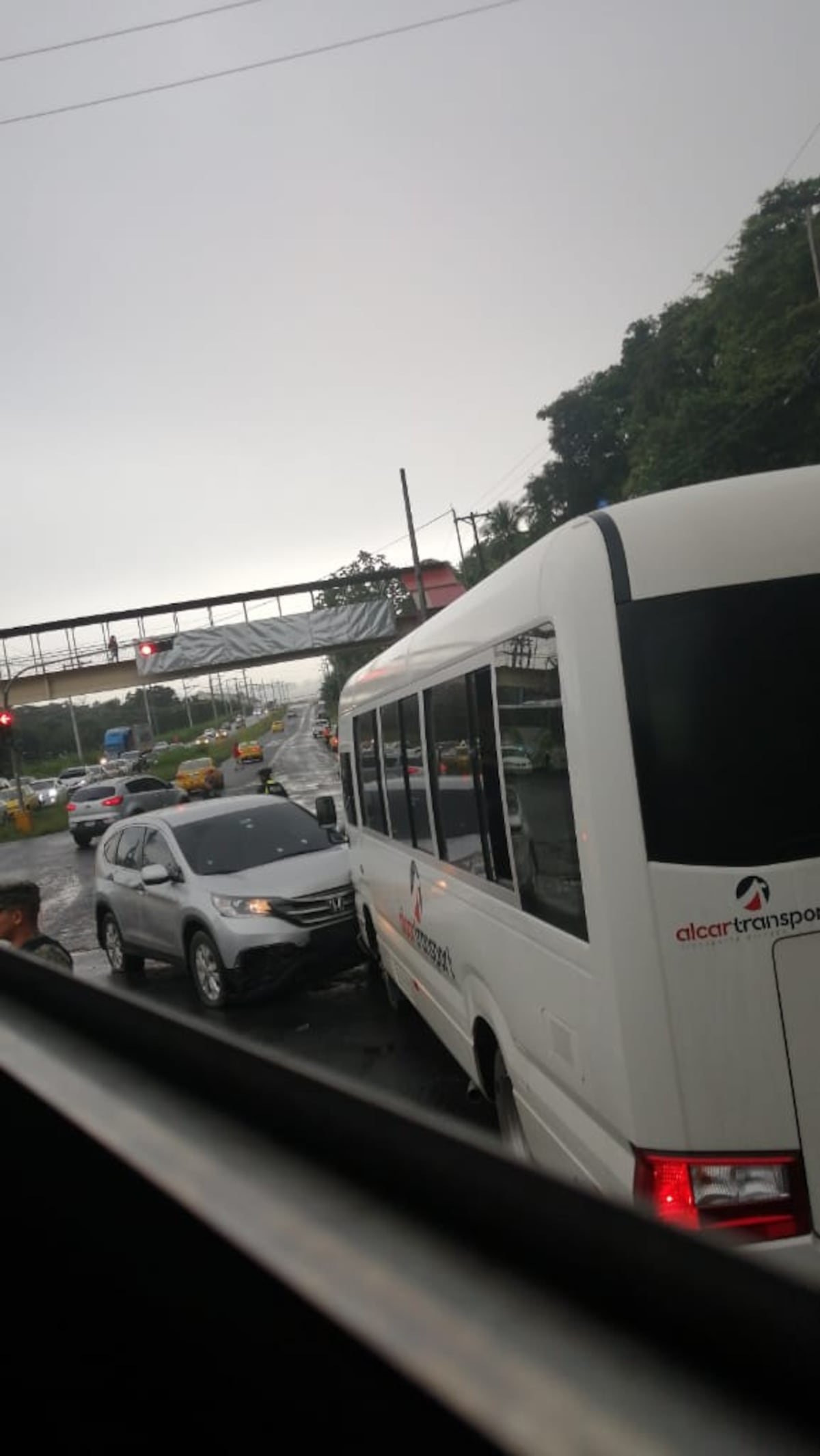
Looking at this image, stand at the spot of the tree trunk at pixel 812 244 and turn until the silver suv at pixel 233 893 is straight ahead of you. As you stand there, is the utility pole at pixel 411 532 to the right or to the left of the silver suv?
right

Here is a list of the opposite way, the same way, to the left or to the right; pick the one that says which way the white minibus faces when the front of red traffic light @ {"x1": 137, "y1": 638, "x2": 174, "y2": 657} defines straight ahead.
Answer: the opposite way

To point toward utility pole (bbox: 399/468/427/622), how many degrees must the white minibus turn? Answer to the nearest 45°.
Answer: approximately 45° to its right

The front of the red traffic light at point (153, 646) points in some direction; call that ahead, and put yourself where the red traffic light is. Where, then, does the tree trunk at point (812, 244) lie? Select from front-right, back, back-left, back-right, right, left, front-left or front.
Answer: left

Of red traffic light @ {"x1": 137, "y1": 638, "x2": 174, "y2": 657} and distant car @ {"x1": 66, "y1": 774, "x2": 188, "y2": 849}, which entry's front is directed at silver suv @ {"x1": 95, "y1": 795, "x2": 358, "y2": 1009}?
the red traffic light

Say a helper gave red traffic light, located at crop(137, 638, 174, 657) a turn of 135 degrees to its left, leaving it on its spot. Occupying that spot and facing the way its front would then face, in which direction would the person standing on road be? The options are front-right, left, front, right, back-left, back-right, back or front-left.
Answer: back-right

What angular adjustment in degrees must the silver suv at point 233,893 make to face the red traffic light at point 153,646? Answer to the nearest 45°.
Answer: approximately 135° to its left

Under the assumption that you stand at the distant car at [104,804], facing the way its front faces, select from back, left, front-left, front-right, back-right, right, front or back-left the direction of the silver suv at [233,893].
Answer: back-right

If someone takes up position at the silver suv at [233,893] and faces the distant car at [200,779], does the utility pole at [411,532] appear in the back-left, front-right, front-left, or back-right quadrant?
front-right

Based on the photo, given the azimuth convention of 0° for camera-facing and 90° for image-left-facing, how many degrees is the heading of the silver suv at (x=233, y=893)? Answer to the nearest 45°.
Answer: approximately 315°

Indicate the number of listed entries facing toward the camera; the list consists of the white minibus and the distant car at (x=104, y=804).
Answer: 0

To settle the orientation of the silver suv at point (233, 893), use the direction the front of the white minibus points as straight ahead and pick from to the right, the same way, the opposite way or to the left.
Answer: the opposite way

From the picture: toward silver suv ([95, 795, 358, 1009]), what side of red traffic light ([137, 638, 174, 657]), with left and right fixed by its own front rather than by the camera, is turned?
front

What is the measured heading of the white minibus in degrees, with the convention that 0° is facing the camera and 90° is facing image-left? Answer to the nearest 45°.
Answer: approximately 135°

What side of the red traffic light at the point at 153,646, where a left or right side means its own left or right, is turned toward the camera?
front

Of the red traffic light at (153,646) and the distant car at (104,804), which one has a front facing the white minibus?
the red traffic light

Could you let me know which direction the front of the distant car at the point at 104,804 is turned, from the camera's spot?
facing away from the viewer and to the right of the viewer

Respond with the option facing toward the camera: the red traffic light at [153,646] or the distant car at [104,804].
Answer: the red traffic light

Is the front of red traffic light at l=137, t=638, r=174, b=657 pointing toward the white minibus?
yes
